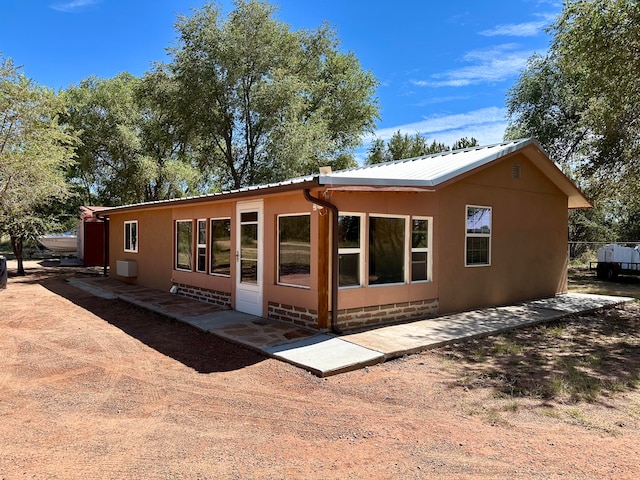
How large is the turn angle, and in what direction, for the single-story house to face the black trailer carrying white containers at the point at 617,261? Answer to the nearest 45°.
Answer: approximately 180°

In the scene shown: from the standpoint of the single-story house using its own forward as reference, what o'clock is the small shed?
The small shed is roughly at 3 o'clock from the single-story house.

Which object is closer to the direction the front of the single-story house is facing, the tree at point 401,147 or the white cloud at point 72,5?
the white cloud

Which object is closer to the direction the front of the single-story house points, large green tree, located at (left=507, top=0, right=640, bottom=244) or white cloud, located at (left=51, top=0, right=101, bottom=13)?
the white cloud

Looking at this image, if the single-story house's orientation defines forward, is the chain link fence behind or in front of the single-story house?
behind

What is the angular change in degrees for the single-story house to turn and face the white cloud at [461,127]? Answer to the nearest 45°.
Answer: approximately 135° to its right

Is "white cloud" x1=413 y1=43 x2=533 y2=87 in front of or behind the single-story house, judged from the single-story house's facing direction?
behind

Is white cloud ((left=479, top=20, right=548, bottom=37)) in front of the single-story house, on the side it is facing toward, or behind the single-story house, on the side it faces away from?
behind

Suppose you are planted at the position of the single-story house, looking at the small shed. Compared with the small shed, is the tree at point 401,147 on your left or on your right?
right

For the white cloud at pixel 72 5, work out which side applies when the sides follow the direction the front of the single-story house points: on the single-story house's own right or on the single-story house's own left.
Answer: on the single-story house's own right

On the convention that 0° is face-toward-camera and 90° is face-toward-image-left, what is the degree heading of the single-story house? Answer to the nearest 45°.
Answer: approximately 45°
